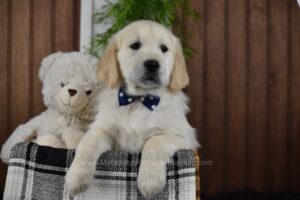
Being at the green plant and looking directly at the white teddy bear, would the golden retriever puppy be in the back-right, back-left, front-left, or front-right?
front-left

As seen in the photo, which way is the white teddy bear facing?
toward the camera

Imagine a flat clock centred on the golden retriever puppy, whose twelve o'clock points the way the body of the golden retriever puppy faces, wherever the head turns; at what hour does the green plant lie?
The green plant is roughly at 6 o'clock from the golden retriever puppy.

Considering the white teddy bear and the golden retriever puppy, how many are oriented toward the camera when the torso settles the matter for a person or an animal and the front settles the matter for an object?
2

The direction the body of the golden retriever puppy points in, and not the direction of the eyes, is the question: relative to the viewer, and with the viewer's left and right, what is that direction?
facing the viewer
